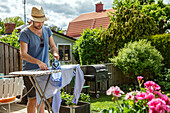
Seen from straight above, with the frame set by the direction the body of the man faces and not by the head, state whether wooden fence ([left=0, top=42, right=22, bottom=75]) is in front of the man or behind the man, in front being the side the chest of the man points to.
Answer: behind

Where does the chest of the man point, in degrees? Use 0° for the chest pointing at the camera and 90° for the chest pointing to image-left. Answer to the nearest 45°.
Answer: approximately 315°

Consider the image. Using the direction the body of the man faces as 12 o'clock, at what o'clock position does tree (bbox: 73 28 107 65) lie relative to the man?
The tree is roughly at 8 o'clock from the man.

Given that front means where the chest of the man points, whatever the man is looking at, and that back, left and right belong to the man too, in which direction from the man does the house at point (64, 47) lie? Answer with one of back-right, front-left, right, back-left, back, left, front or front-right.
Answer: back-left

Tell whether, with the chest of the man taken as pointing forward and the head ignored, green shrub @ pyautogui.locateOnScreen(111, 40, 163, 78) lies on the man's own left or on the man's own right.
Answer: on the man's own left

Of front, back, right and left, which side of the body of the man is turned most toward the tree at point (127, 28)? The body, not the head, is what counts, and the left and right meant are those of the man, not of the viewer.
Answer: left
